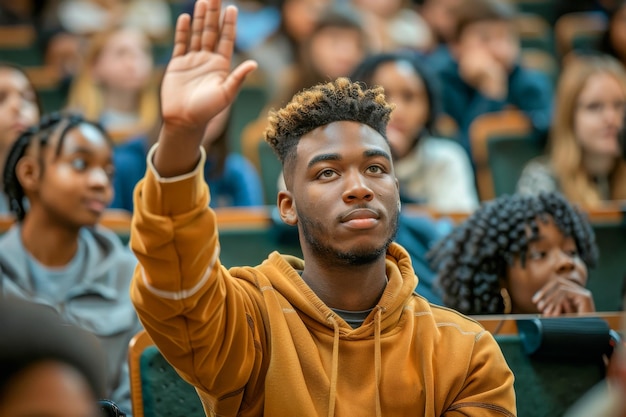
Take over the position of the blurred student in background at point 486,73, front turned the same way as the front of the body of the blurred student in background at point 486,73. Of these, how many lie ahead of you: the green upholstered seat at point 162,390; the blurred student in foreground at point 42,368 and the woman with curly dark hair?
3

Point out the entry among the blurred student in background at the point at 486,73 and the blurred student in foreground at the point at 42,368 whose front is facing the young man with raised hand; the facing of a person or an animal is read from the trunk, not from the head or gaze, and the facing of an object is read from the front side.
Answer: the blurred student in background at the point at 486,73

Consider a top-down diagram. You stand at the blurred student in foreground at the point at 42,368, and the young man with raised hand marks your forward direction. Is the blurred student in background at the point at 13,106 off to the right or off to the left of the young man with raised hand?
left

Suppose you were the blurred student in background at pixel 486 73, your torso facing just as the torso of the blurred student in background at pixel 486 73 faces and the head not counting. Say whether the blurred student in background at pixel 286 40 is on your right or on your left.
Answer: on your right

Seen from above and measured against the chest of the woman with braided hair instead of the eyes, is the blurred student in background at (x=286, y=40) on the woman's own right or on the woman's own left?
on the woman's own left

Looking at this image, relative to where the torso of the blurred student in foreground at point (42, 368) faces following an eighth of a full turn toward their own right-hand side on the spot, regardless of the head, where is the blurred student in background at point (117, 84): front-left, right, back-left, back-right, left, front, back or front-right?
back-right

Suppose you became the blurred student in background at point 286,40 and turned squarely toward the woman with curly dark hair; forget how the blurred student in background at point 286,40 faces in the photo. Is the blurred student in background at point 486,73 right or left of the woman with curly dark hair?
left

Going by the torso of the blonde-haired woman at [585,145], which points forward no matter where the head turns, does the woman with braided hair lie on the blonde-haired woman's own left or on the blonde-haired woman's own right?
on the blonde-haired woman's own right

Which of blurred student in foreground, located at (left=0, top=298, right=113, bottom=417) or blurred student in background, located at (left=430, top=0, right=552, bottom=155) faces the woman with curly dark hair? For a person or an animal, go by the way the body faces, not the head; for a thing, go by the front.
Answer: blurred student in background, located at (left=430, top=0, right=552, bottom=155)

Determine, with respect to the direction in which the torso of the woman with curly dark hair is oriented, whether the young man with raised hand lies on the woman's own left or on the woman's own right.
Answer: on the woman's own right

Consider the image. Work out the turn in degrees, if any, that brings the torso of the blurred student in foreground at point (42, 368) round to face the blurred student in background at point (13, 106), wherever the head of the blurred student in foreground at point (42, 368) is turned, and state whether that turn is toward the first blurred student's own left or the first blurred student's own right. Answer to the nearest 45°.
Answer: approximately 180°
